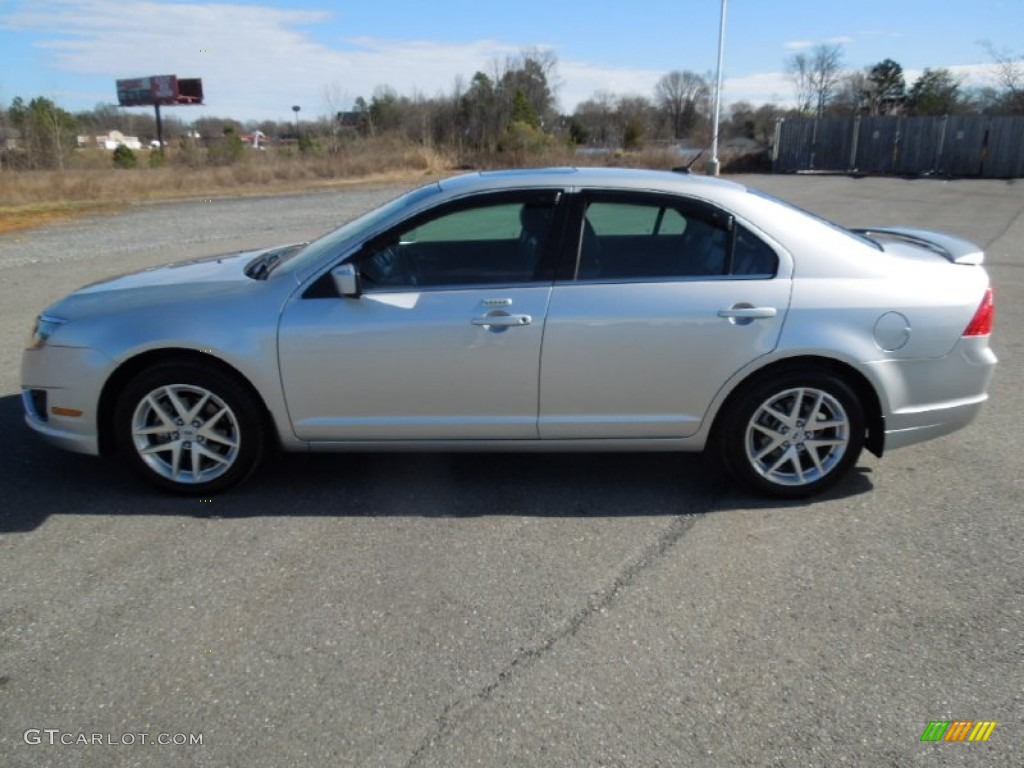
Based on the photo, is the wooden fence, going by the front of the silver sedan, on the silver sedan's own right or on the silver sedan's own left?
on the silver sedan's own right

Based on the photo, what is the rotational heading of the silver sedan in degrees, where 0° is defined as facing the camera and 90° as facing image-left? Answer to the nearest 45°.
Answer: approximately 90°
